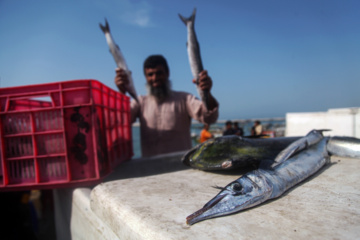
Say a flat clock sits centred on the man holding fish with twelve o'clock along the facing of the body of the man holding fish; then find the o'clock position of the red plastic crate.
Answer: The red plastic crate is roughly at 1 o'clock from the man holding fish.

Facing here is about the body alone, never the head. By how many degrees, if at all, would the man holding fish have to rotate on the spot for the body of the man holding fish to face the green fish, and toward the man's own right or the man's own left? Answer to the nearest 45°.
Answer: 0° — they already face it

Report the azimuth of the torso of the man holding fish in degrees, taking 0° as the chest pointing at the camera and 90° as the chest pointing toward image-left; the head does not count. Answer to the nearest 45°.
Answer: approximately 0°
